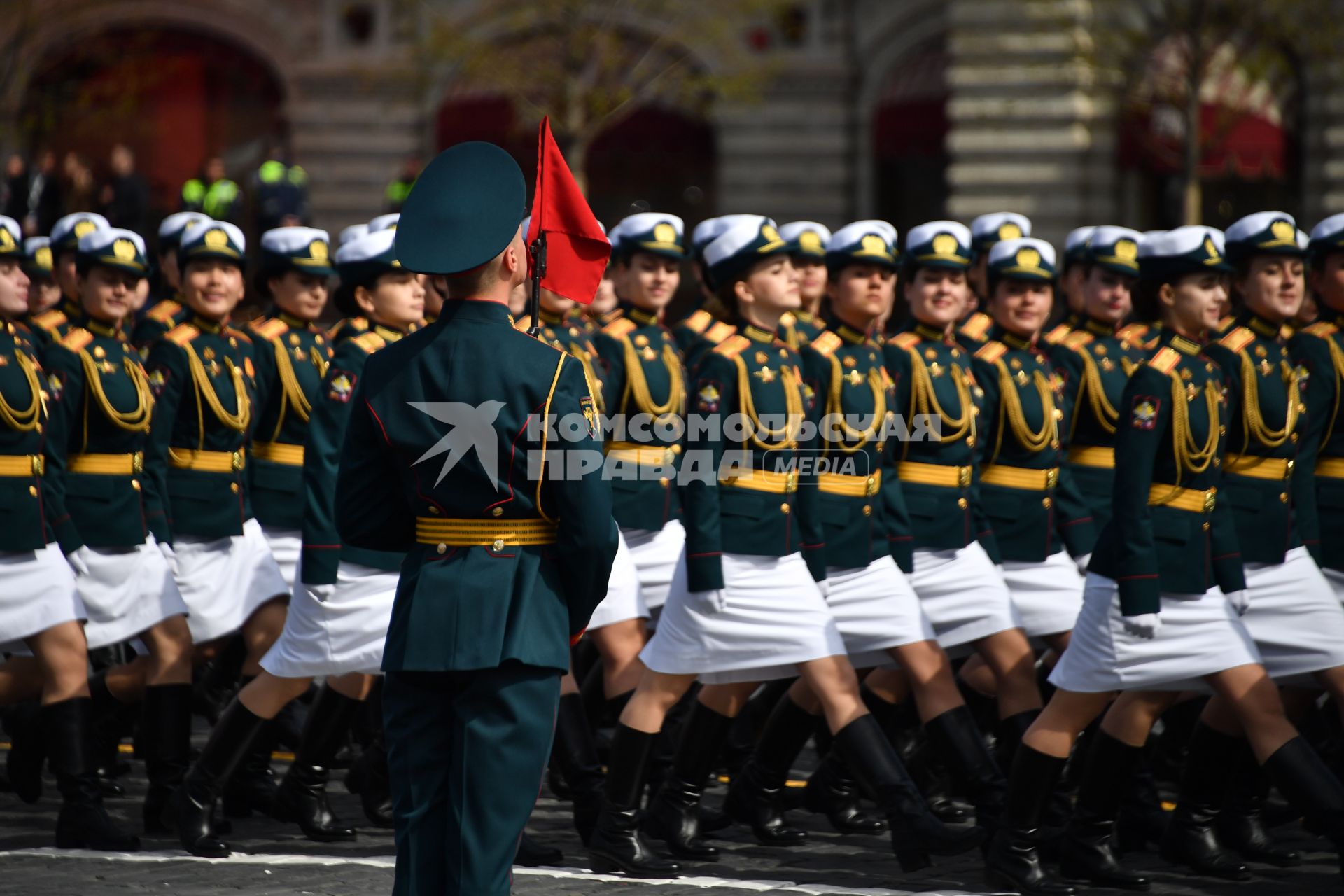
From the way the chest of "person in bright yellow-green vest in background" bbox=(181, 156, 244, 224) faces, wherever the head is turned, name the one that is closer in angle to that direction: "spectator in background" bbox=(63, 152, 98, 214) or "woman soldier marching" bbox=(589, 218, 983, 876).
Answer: the woman soldier marching

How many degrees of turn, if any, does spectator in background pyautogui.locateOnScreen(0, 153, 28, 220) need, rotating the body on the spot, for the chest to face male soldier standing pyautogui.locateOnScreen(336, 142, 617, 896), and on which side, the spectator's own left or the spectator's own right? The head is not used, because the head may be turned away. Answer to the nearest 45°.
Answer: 0° — they already face them

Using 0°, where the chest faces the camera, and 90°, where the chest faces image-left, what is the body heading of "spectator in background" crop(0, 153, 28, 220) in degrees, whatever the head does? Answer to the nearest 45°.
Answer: approximately 0°
